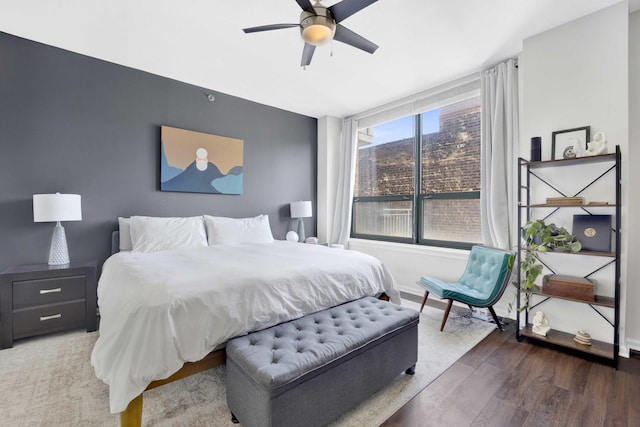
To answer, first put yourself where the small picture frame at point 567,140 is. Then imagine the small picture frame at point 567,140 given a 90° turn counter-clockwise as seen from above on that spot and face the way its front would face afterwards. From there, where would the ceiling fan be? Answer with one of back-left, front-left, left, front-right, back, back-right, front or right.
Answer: right

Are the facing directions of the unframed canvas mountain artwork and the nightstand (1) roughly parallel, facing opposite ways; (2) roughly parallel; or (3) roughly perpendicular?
roughly parallel

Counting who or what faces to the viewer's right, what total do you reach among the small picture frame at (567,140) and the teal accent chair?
0

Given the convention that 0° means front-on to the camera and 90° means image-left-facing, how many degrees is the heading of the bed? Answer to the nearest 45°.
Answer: approximately 315°

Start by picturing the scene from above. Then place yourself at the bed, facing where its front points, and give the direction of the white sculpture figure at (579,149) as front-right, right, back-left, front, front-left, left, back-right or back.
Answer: front-left

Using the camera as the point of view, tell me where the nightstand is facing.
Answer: facing the viewer and to the right of the viewer

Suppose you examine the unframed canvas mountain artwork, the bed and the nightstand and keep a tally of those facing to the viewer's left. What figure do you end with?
0

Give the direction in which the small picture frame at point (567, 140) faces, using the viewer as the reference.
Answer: facing the viewer and to the left of the viewer

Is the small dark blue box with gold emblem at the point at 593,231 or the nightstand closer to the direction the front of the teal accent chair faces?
the nightstand

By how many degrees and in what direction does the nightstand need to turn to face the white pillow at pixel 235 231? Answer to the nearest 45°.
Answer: approximately 45° to its left

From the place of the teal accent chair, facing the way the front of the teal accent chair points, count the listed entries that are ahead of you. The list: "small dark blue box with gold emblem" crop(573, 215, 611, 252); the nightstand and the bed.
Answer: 2

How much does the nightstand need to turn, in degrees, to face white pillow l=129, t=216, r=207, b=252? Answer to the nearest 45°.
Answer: approximately 45° to its left

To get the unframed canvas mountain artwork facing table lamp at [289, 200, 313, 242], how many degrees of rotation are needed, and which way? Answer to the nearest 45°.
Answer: approximately 45° to its left

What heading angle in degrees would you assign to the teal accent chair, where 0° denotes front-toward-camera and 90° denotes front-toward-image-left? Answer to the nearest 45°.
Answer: approximately 45°

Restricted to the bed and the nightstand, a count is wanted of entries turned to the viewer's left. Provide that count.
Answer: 0

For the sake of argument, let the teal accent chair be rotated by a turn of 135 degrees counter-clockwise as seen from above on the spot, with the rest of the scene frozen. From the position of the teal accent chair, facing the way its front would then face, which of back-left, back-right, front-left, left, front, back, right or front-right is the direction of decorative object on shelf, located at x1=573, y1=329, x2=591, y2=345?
front
